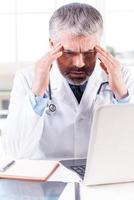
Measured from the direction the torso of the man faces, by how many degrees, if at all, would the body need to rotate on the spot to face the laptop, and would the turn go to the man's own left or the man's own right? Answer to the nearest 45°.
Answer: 0° — they already face it

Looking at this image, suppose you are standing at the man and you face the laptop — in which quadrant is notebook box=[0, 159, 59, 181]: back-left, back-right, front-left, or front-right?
front-right

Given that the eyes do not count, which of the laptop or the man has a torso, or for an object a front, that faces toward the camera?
the man

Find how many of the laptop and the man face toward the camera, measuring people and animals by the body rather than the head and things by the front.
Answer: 1

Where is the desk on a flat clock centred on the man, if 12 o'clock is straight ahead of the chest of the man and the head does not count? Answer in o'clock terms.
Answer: The desk is roughly at 12 o'clock from the man.

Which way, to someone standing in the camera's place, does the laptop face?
facing away from the viewer and to the left of the viewer

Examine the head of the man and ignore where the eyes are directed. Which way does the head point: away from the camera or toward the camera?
toward the camera

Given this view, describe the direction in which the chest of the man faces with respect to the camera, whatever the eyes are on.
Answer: toward the camera

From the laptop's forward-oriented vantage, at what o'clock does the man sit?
The man is roughly at 1 o'clock from the laptop.
